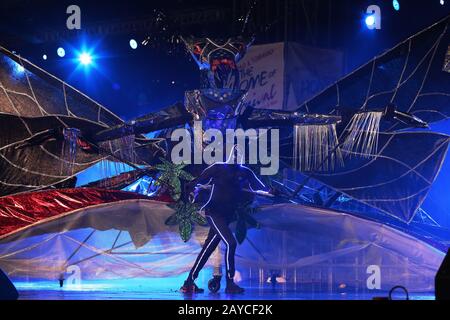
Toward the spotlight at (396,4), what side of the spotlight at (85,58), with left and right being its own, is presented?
left

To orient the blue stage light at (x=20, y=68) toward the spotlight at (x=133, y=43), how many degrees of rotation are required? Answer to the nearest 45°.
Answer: approximately 135° to its left

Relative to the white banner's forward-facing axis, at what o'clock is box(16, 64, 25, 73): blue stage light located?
The blue stage light is roughly at 2 o'clock from the white banner.

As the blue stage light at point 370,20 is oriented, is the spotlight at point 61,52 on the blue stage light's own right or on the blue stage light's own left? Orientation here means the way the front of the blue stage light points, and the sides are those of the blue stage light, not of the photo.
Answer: on the blue stage light's own right

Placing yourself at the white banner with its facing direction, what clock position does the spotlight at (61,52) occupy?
The spotlight is roughly at 3 o'clock from the white banner.

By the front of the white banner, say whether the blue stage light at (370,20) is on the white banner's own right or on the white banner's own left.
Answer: on the white banner's own left

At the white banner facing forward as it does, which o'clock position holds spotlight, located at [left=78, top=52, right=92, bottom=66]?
The spotlight is roughly at 3 o'clock from the white banner.

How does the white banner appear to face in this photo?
toward the camera

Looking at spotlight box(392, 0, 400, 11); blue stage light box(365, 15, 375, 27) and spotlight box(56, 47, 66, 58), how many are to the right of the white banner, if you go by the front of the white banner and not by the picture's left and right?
1

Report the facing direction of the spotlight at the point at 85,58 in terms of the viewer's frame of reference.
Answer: facing the viewer

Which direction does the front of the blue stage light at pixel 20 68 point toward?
toward the camera
